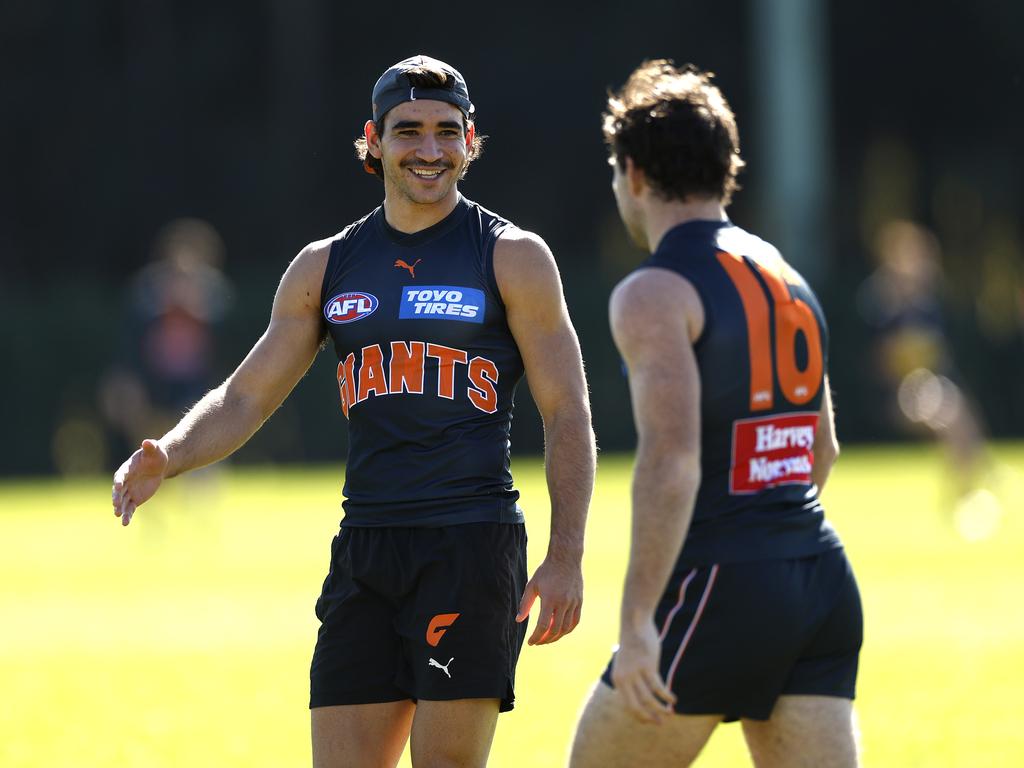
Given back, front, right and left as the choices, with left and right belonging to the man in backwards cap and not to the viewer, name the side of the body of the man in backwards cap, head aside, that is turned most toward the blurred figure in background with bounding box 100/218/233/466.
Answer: back

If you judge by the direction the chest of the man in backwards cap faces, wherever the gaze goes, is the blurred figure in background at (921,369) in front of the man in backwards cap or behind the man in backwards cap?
behind

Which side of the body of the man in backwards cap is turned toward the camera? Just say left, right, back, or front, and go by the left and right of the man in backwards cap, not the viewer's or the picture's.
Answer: front

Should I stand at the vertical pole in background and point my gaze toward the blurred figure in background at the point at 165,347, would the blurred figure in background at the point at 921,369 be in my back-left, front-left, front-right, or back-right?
front-left

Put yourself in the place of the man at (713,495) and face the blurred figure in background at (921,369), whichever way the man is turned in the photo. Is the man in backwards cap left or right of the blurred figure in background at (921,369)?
left

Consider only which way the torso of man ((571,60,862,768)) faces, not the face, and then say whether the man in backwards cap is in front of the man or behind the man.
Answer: in front

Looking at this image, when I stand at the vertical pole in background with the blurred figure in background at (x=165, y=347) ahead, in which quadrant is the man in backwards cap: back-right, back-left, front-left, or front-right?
front-left

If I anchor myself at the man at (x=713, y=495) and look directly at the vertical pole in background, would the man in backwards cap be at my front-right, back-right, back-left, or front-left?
front-left

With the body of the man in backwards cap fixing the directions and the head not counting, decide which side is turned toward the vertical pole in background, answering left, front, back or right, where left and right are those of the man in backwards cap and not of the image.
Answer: back

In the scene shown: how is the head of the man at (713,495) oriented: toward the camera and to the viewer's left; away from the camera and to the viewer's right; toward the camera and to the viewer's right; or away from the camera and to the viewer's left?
away from the camera and to the viewer's left

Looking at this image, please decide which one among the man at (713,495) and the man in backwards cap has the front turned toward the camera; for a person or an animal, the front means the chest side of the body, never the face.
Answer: the man in backwards cap

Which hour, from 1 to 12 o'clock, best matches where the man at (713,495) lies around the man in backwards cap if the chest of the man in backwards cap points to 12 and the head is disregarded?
The man is roughly at 11 o'clock from the man in backwards cap.

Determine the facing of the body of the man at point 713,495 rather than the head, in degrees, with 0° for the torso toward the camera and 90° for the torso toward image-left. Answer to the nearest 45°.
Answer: approximately 135°
